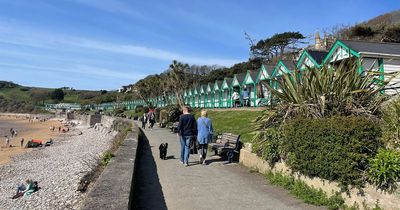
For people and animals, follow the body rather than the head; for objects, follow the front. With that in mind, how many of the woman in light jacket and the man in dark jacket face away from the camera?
2

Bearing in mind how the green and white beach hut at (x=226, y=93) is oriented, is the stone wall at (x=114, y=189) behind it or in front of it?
in front

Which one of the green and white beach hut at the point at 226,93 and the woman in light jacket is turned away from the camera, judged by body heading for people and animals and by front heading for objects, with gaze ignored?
the woman in light jacket

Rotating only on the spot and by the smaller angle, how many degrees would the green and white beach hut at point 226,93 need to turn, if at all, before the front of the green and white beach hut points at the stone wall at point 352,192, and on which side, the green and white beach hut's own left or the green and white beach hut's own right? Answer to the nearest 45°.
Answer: approximately 45° to the green and white beach hut's own left

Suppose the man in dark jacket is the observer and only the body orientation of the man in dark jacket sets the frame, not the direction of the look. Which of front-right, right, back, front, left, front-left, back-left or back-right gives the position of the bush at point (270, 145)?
back-right

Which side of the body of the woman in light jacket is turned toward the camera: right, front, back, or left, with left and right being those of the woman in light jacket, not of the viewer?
back

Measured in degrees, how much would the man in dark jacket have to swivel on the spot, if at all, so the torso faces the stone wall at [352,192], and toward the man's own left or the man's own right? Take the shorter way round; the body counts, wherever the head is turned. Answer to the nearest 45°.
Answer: approximately 135° to the man's own right

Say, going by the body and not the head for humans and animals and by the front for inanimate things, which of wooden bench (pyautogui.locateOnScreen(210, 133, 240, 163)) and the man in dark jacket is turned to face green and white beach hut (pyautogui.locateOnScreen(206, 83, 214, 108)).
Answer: the man in dark jacket

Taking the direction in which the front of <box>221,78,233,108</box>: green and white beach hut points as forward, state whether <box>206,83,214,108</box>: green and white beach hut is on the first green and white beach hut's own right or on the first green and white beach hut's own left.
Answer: on the first green and white beach hut's own right

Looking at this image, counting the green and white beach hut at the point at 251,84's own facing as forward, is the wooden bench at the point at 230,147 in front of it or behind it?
in front

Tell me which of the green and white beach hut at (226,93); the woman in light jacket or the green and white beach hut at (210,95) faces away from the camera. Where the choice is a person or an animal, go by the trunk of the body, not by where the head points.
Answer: the woman in light jacket

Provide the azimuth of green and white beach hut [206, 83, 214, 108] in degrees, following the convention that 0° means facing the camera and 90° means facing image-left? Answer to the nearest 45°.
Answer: approximately 45°

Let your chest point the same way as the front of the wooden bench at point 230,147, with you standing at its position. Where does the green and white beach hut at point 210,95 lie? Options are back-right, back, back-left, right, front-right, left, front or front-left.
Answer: back-right
